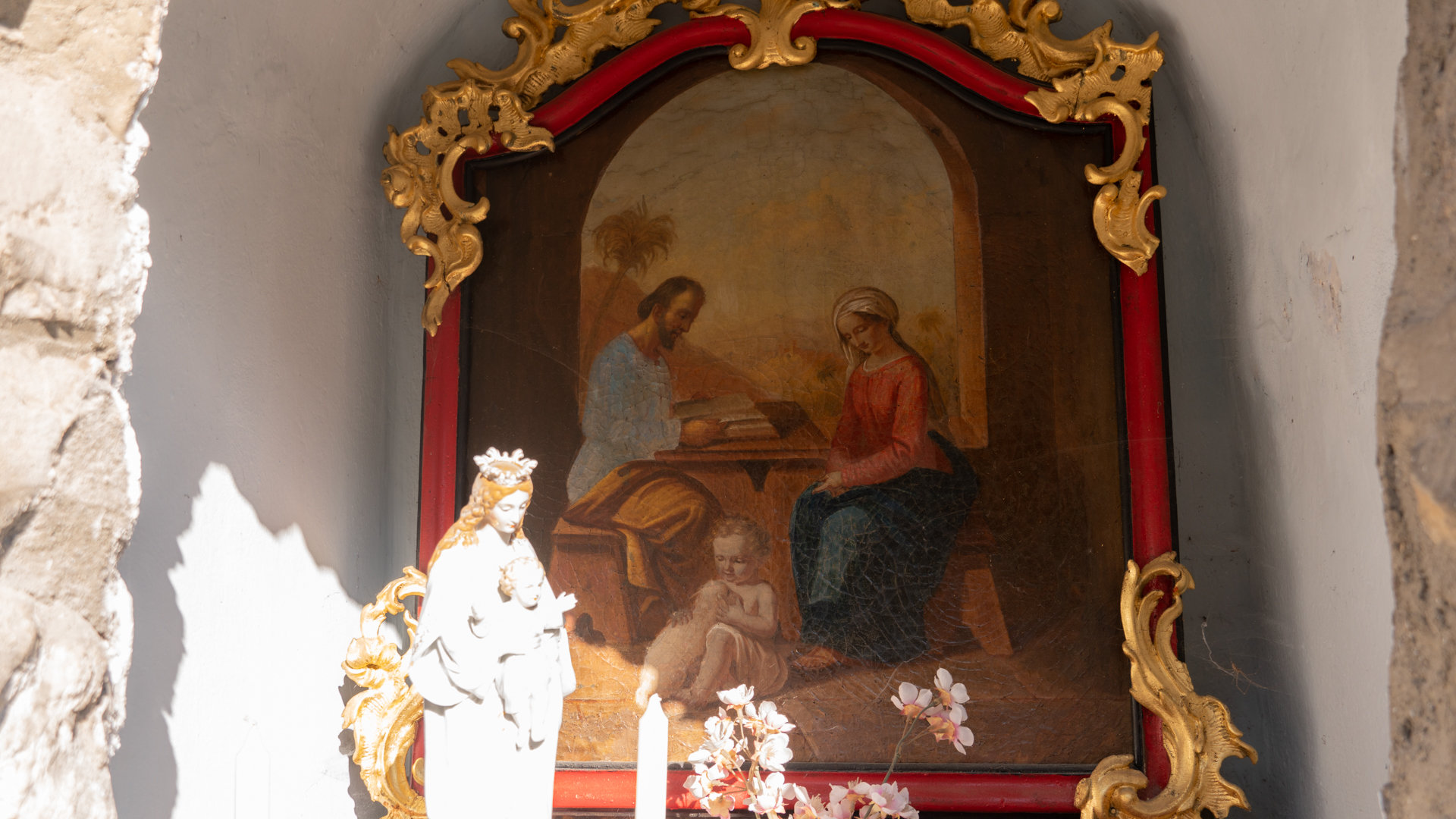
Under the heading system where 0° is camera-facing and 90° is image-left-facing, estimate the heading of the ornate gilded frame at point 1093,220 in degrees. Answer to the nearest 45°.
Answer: approximately 0°
